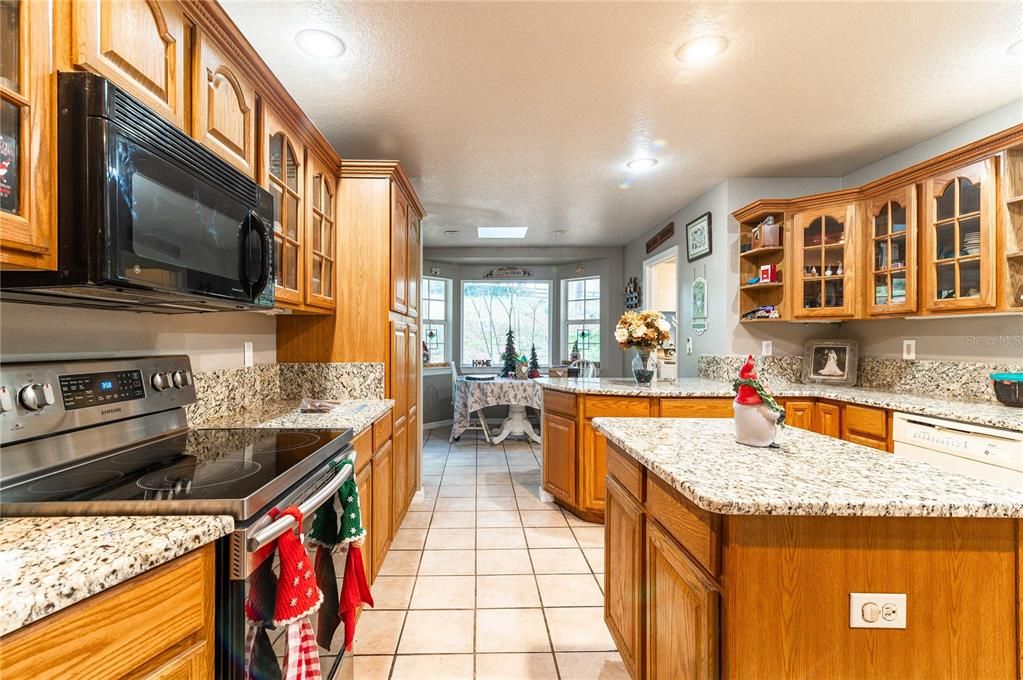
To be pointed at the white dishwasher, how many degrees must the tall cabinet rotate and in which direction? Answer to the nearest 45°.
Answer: approximately 45° to its right

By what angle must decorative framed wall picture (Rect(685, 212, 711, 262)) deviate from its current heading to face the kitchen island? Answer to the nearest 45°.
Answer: approximately 45° to its left

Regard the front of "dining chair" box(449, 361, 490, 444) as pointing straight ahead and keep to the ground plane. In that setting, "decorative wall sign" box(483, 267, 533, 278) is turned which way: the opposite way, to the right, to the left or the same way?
to the right

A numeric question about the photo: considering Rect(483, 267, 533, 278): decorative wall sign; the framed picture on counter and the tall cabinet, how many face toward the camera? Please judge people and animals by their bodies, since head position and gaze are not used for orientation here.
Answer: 2

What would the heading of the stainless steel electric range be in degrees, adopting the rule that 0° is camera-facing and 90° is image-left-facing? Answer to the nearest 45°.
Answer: approximately 315°

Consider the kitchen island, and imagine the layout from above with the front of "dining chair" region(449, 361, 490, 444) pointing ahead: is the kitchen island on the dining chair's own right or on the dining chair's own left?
on the dining chair's own right

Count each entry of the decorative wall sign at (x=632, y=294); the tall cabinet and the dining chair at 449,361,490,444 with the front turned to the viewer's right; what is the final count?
2

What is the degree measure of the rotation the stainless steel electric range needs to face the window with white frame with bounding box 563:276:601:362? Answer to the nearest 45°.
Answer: approximately 90° to its left

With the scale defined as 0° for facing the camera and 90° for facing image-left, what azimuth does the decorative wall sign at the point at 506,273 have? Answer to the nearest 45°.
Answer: approximately 0°

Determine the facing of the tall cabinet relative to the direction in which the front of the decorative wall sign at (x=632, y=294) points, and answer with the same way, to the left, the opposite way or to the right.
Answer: the opposite way

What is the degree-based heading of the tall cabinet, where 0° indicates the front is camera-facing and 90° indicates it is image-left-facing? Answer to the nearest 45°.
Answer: approximately 270°

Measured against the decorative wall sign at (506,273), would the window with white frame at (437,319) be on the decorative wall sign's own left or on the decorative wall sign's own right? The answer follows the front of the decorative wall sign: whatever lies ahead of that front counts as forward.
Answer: on the decorative wall sign's own right

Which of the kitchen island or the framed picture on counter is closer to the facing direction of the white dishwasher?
the kitchen island
